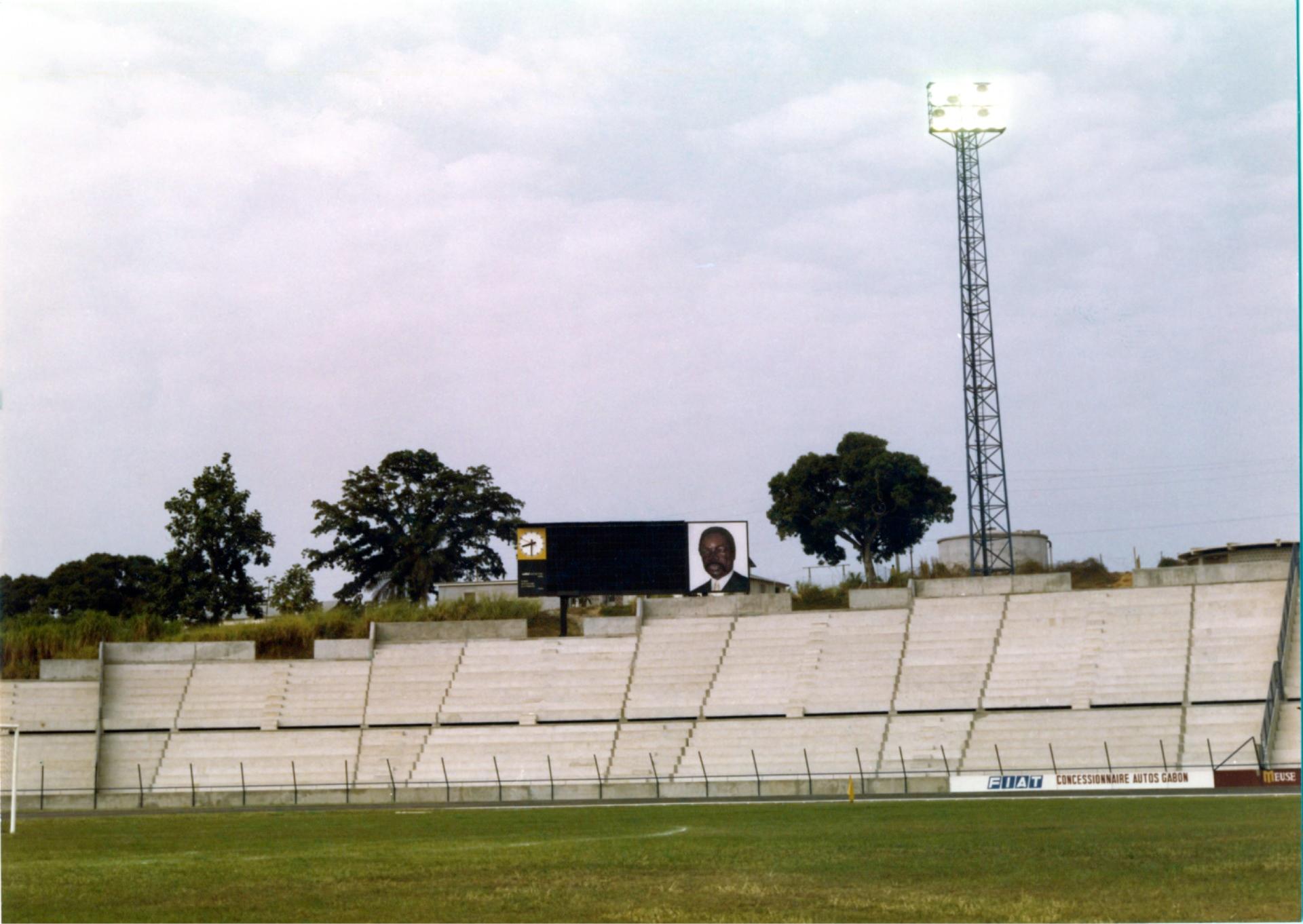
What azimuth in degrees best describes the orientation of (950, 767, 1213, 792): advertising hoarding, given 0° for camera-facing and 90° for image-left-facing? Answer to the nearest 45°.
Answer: approximately 0°
